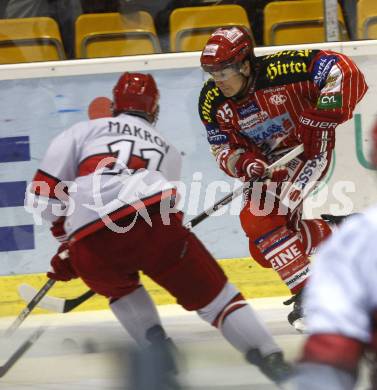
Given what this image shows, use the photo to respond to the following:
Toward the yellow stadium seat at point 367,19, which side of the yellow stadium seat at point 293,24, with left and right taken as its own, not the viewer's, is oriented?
left

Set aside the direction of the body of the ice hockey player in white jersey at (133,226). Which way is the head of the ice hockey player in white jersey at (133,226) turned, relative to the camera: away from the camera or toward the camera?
away from the camera

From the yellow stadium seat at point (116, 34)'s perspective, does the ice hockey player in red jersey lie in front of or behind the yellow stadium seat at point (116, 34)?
in front

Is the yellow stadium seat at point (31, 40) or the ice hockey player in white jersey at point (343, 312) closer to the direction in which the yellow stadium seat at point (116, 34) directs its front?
the ice hockey player in white jersey

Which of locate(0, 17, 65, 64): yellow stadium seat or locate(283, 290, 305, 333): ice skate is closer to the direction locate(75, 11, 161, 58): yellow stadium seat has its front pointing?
the ice skate

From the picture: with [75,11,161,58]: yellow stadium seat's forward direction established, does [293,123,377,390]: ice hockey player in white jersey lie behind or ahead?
ahead

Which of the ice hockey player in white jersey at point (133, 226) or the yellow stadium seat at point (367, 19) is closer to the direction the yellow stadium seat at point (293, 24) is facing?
the ice hockey player in white jersey

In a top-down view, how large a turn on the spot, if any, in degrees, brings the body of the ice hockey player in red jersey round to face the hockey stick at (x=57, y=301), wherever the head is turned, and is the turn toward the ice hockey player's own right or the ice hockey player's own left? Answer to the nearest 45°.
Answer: approximately 45° to the ice hockey player's own right

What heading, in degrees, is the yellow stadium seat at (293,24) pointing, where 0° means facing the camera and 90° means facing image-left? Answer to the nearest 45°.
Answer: approximately 0°

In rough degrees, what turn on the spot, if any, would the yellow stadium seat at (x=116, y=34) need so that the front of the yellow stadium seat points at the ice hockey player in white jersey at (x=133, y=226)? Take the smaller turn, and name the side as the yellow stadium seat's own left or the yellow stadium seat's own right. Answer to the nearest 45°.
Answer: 0° — it already faces them
